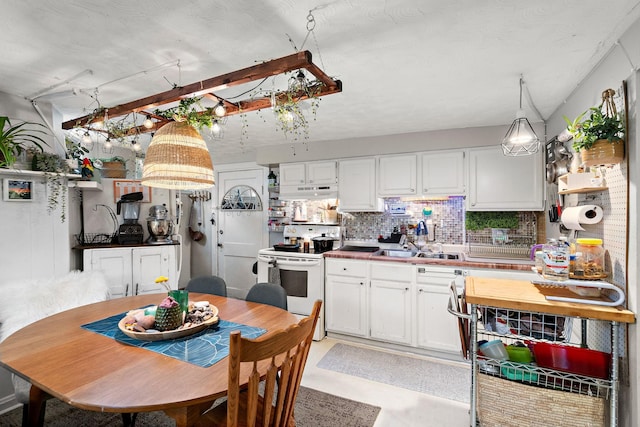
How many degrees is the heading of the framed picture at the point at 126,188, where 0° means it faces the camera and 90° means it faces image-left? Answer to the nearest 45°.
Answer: approximately 0°

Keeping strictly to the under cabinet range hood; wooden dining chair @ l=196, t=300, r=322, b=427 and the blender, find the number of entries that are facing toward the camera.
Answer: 2

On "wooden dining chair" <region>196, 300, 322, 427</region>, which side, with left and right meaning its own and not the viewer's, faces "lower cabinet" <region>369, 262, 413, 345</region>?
right

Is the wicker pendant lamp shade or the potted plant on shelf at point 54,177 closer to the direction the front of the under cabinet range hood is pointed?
the wicker pendant lamp shade

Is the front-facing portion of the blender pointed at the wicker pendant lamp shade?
yes
